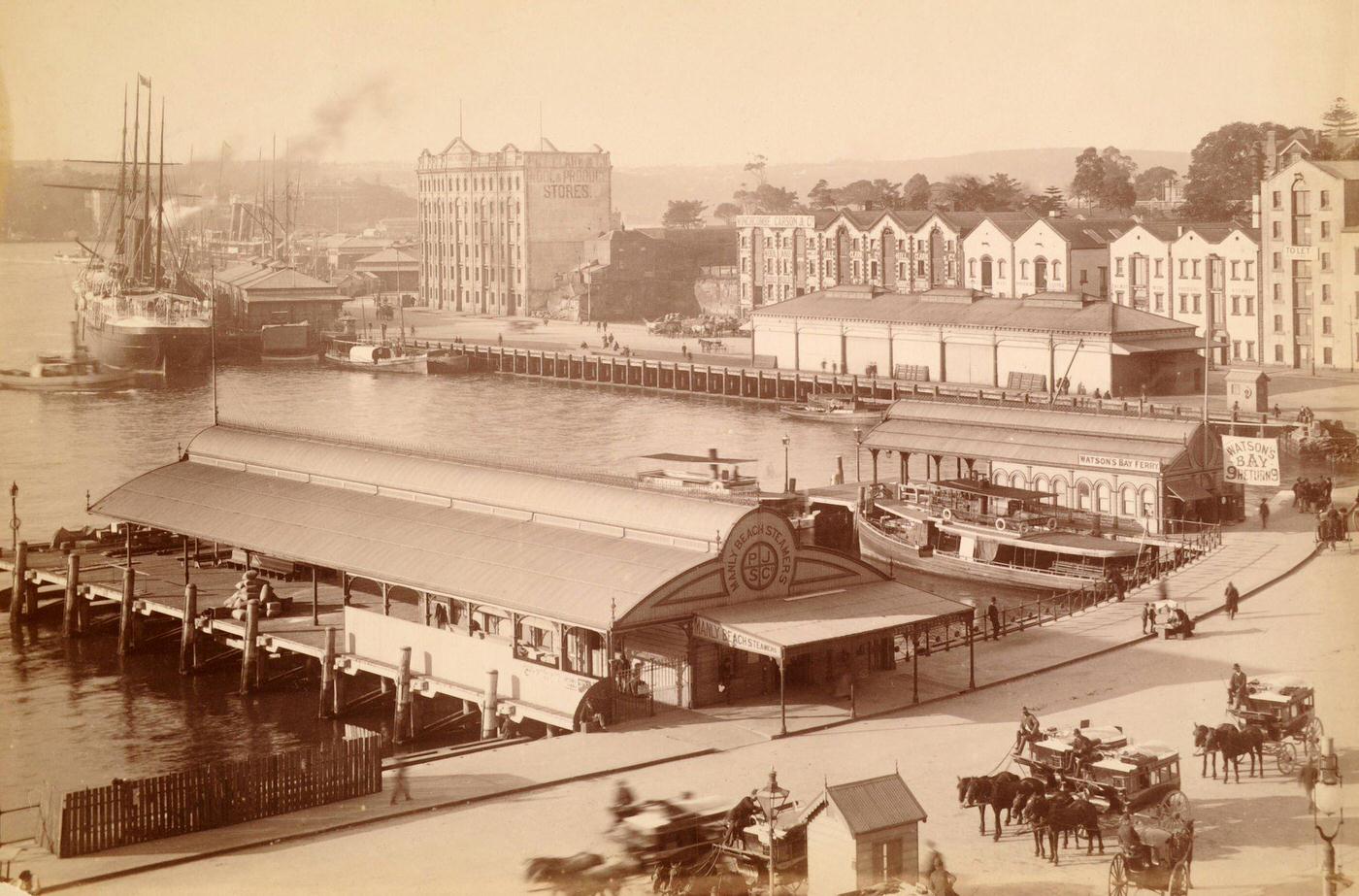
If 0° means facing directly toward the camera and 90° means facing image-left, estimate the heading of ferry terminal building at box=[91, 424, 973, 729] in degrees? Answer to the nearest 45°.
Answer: approximately 315°

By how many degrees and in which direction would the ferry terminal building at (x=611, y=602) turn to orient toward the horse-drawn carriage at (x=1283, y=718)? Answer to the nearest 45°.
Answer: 0° — it already faces it

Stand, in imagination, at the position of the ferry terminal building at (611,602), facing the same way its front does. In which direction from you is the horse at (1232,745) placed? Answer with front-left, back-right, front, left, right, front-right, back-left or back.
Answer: front

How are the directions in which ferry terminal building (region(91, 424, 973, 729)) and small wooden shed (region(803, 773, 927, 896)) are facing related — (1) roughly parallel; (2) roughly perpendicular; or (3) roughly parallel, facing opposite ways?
roughly parallel

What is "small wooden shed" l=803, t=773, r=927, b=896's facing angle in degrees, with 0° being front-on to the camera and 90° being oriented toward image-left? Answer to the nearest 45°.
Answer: approximately 315°

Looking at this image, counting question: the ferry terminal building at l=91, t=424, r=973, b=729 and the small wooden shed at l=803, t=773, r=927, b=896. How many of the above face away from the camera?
0

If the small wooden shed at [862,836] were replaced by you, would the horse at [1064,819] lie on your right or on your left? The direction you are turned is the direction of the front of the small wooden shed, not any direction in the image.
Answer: on your left

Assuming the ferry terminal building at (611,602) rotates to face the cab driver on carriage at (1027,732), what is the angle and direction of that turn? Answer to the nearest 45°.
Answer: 0° — it already faces them

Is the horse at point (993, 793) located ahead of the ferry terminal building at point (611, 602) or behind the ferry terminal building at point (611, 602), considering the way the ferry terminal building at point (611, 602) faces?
ahead
